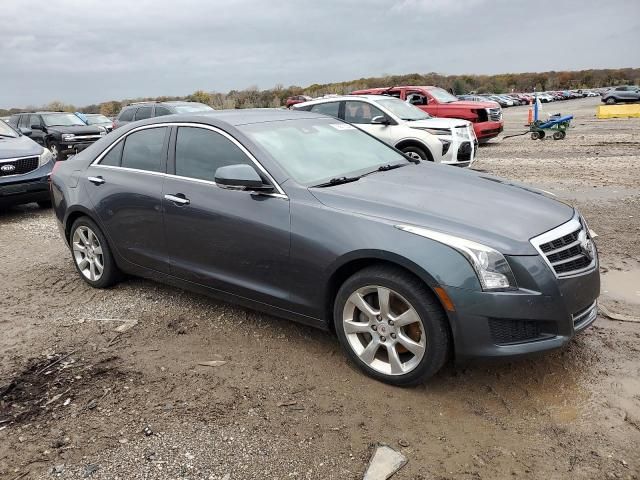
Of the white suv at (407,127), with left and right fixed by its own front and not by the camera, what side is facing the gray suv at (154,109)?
back

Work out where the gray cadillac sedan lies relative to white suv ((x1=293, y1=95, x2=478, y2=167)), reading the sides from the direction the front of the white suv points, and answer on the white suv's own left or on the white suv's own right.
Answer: on the white suv's own right

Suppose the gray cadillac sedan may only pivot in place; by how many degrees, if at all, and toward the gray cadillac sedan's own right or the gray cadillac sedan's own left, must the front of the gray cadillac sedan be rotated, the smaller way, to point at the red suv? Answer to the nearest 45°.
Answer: approximately 135° to the gray cadillac sedan's own left

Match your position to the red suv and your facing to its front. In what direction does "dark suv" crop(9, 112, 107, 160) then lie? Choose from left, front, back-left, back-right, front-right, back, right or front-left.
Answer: back-right

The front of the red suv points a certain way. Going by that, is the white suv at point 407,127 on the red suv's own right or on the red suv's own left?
on the red suv's own right
